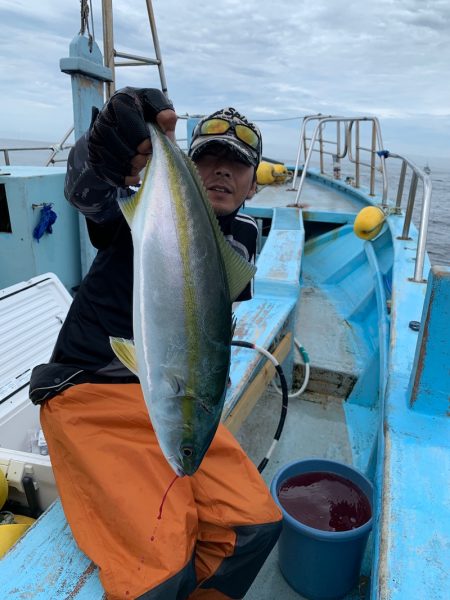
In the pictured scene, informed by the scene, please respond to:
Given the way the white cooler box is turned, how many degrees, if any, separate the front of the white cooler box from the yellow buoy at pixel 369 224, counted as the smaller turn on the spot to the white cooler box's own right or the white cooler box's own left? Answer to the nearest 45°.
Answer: approximately 90° to the white cooler box's own left

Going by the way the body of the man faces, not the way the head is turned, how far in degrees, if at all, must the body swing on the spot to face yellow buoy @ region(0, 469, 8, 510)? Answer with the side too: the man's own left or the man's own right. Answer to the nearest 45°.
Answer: approximately 135° to the man's own right

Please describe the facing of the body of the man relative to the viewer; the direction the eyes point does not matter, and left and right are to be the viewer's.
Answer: facing the viewer

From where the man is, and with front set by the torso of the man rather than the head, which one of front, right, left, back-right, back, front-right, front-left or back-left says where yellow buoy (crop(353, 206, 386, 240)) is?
back-left

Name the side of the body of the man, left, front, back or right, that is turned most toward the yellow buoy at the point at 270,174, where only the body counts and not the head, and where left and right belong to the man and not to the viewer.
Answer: back

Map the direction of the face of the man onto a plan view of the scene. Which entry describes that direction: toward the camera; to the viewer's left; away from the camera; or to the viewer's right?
toward the camera

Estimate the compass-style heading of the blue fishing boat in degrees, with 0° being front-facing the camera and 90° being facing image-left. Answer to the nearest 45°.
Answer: approximately 180°

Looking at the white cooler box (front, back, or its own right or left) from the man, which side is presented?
front

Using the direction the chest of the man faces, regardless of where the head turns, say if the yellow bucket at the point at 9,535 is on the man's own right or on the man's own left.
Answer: on the man's own right
